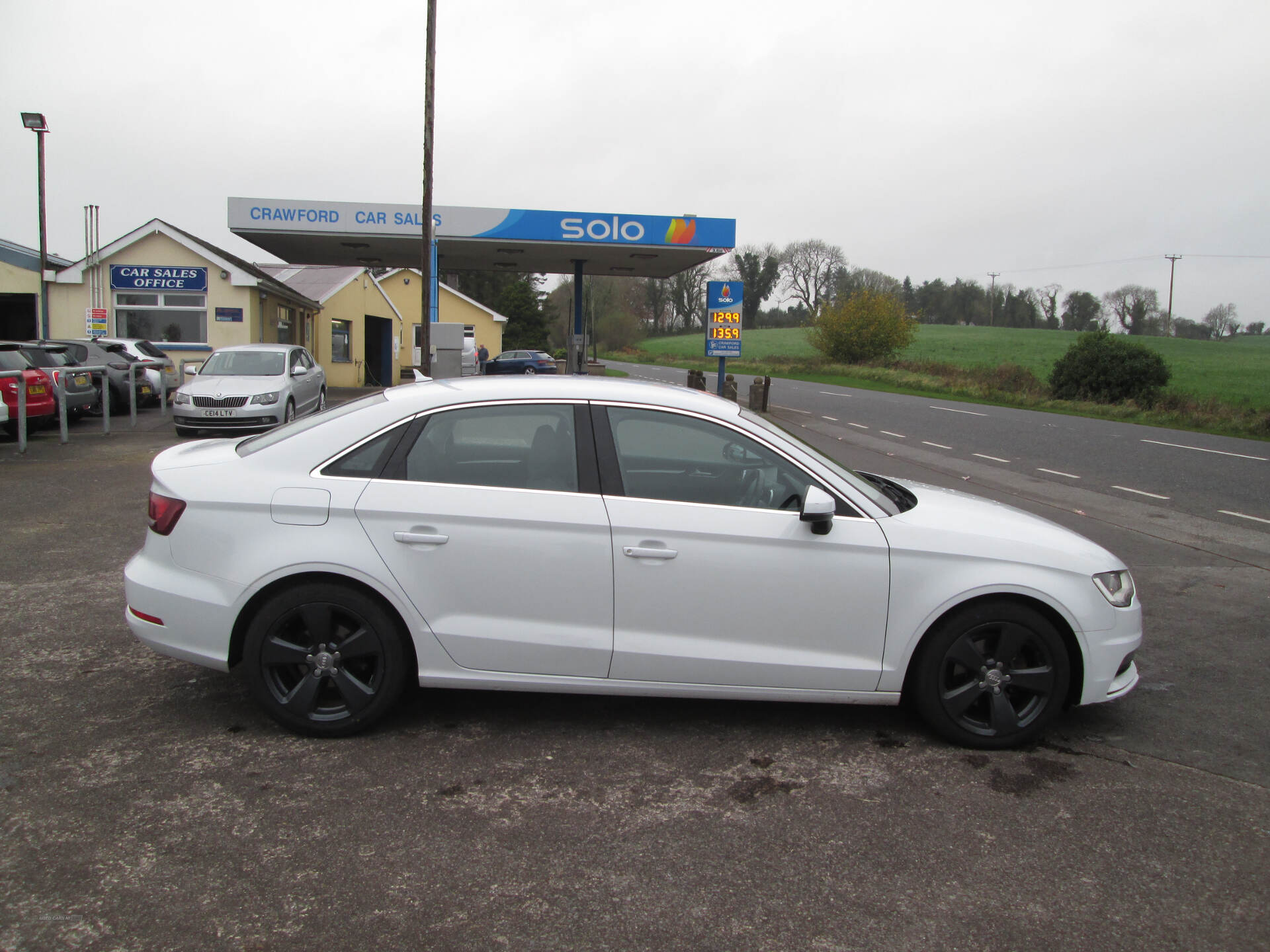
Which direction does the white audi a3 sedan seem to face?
to the viewer's right

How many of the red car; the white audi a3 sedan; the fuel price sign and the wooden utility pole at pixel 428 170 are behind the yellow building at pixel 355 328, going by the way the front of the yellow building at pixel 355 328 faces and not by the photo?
0

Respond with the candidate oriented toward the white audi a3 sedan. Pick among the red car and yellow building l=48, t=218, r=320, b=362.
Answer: the yellow building

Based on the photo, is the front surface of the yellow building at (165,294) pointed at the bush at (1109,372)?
no

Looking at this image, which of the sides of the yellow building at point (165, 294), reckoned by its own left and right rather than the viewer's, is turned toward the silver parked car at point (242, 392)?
front

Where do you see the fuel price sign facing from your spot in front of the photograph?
facing the viewer

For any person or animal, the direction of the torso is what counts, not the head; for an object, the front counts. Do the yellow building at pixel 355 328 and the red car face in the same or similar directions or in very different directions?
very different directions

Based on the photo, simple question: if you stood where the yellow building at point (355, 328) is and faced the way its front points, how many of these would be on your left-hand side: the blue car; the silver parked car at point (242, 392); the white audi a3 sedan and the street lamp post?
1

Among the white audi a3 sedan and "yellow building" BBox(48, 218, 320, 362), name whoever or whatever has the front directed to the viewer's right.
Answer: the white audi a3 sedan

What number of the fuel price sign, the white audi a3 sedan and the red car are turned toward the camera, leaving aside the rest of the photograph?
1

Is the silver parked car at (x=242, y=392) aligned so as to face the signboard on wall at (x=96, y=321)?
no

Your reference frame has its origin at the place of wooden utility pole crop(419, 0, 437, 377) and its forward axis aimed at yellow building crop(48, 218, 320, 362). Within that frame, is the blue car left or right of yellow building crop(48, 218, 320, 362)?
right

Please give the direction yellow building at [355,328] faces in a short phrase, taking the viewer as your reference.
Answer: facing the viewer and to the right of the viewer

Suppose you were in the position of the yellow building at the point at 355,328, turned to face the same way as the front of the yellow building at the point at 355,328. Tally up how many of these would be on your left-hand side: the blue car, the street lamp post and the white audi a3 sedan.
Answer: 1

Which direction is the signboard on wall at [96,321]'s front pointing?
toward the camera

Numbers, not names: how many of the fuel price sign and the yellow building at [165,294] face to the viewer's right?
0

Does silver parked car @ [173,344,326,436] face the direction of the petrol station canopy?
no

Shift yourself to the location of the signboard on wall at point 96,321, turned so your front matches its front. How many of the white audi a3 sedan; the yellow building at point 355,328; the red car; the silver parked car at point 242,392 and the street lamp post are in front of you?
3
